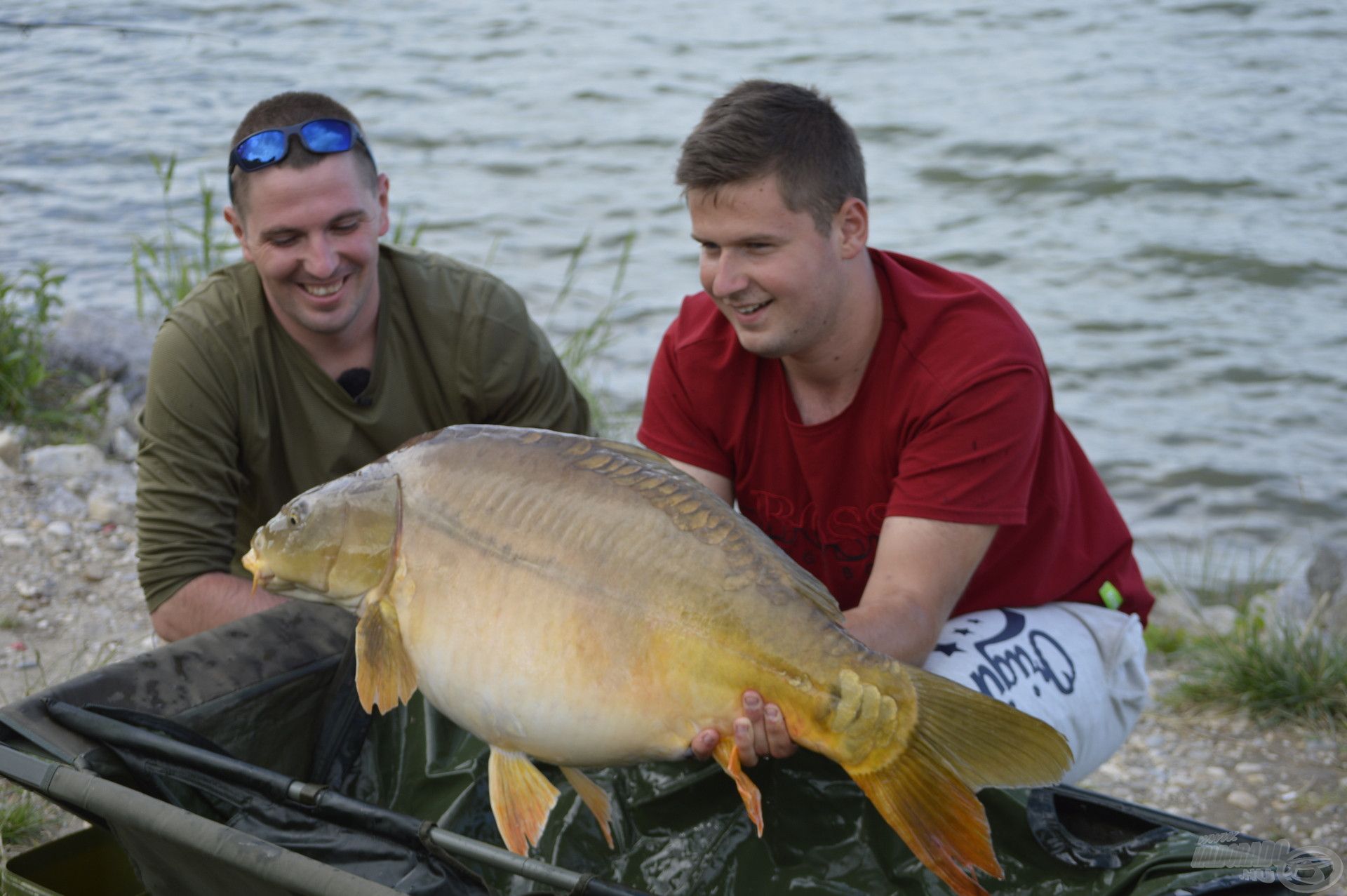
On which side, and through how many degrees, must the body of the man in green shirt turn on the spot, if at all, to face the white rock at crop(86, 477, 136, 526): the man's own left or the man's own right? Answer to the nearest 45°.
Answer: approximately 135° to the man's own right

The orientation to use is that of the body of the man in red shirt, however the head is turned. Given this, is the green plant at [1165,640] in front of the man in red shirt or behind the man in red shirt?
behind

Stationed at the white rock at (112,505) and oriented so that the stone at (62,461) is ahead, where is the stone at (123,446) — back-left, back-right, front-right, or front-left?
front-right

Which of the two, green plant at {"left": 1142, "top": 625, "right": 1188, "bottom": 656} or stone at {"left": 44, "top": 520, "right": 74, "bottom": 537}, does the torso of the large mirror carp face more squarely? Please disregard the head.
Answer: the stone

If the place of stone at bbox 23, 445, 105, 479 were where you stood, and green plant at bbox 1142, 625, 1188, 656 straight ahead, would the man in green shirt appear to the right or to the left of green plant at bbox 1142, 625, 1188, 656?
right

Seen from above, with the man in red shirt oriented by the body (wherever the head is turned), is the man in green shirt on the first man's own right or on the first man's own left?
on the first man's own right

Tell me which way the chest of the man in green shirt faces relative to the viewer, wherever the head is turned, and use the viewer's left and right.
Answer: facing the viewer

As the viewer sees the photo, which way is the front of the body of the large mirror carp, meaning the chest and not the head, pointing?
to the viewer's left

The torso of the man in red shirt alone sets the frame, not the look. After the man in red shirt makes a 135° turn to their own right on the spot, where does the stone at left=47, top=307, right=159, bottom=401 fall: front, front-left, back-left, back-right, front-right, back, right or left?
front-left

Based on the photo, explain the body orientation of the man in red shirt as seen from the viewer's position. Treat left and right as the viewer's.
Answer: facing the viewer and to the left of the viewer

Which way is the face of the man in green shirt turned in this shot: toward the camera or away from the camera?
toward the camera

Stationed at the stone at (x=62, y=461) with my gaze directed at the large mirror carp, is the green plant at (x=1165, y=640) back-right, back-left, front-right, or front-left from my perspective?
front-left

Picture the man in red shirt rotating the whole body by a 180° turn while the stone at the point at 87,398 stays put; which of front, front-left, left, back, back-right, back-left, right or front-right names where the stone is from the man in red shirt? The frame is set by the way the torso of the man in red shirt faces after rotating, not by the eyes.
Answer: left

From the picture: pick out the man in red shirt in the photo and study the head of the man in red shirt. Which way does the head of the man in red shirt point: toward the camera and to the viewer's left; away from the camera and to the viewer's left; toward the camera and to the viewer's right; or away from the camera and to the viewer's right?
toward the camera and to the viewer's left

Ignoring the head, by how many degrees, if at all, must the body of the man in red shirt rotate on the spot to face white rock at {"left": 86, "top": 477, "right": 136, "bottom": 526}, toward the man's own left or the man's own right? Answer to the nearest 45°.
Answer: approximately 90° to the man's own right
